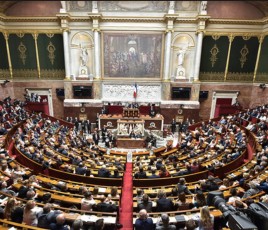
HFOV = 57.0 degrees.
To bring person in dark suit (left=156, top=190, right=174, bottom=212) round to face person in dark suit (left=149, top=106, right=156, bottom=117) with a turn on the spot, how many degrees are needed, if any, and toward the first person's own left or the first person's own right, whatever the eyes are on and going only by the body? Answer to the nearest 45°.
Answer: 0° — they already face them

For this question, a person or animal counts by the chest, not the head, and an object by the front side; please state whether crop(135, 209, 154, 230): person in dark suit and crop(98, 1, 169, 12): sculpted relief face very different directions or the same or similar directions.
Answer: very different directions

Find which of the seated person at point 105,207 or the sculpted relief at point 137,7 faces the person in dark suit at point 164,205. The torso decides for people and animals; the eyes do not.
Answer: the sculpted relief

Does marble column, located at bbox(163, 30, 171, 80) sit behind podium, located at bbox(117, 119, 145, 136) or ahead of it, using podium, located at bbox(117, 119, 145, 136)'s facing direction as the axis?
behind

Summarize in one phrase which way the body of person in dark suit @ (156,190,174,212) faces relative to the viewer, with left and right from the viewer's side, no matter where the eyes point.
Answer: facing away from the viewer

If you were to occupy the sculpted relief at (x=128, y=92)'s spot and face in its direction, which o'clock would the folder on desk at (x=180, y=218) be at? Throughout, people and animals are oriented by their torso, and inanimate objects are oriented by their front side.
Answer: The folder on desk is roughly at 12 o'clock from the sculpted relief.

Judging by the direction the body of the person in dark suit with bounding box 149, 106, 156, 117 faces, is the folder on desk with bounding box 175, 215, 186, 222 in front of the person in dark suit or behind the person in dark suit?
in front

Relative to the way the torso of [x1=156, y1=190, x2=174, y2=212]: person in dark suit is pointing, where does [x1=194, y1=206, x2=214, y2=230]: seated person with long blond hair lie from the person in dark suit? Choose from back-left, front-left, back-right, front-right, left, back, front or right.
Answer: back-right

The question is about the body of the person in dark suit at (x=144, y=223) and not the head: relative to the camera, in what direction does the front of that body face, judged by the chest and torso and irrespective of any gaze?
away from the camera

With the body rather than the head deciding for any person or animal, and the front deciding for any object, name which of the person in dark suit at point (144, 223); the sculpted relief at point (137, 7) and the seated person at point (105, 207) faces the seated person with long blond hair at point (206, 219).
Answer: the sculpted relief

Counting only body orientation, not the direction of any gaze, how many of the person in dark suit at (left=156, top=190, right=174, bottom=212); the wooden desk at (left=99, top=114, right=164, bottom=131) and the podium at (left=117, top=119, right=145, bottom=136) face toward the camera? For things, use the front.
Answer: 2

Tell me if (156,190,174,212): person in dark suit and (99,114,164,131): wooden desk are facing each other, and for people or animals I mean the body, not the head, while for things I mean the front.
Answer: yes

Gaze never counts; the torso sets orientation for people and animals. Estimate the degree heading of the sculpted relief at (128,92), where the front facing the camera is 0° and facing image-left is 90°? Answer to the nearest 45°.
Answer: approximately 0°

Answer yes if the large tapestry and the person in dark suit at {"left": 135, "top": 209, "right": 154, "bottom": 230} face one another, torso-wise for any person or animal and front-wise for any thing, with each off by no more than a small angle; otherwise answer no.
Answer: yes

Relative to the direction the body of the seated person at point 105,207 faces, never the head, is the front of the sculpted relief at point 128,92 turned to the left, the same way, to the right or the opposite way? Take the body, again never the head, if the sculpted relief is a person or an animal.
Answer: the opposite way

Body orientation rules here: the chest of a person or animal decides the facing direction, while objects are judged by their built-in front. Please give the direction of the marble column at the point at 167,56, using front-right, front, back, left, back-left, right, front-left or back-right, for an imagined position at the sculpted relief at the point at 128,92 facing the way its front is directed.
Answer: left

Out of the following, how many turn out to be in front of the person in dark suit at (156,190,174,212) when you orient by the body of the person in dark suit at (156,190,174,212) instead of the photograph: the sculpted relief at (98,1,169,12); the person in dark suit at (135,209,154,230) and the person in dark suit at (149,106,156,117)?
2
